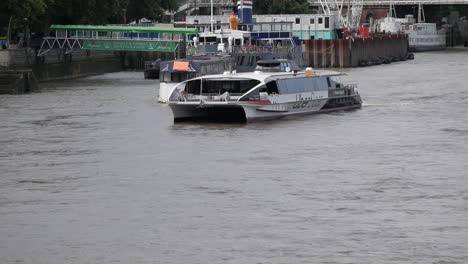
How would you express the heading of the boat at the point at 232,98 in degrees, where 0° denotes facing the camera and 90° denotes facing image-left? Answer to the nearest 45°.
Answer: approximately 45°
